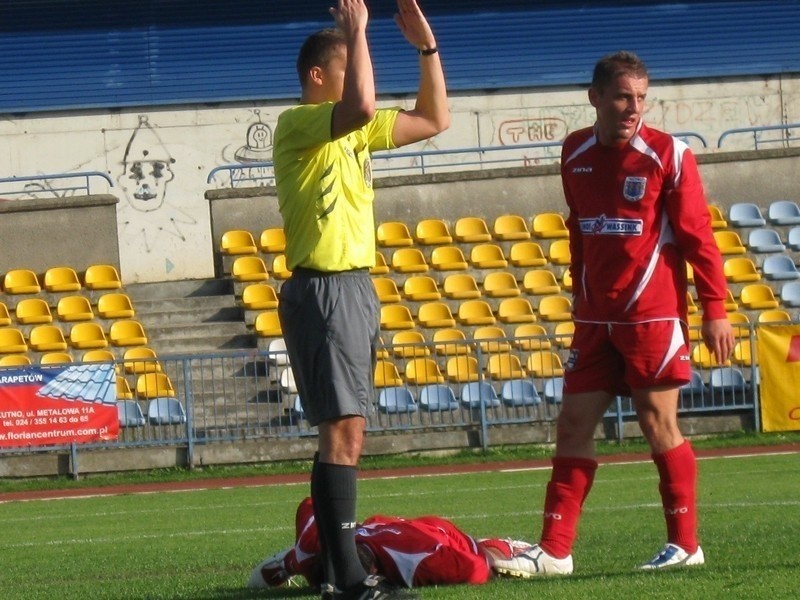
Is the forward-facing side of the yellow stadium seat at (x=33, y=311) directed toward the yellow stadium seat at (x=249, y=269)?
no

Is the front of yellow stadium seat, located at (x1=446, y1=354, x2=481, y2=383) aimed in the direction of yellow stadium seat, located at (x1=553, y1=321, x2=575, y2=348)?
no

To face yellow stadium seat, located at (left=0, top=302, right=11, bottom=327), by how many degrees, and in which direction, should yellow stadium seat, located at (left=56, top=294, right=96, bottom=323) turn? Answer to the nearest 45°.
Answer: approximately 90° to its right

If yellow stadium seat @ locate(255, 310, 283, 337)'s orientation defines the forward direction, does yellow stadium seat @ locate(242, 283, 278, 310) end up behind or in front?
behind

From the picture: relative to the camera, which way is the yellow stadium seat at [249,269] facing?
toward the camera

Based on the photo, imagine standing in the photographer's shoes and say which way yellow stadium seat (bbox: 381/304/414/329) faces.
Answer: facing the viewer

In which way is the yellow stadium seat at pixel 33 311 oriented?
toward the camera

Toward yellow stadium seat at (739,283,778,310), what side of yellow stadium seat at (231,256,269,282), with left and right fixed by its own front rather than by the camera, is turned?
left

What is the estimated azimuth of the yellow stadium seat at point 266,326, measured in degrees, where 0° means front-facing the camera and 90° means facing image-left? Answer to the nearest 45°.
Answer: approximately 315°

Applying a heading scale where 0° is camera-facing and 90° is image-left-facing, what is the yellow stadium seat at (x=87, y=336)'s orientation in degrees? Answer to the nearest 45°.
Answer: approximately 315°

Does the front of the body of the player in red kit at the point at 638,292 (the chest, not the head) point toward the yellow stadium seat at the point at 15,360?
no

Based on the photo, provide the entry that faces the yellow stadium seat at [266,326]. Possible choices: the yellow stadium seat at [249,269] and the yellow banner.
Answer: the yellow stadium seat at [249,269]

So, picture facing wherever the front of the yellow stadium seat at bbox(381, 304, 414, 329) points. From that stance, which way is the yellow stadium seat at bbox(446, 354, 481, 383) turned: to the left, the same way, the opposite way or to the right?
the same way

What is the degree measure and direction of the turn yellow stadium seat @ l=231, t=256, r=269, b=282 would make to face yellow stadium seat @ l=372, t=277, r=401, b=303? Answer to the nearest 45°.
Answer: approximately 45° to its left

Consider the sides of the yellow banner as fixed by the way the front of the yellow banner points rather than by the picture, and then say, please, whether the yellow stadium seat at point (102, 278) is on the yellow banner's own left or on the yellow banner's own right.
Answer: on the yellow banner's own right

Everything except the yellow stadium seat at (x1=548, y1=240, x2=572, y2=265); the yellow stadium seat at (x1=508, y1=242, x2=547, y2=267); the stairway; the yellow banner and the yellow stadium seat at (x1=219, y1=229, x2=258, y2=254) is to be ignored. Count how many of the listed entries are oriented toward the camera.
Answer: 5

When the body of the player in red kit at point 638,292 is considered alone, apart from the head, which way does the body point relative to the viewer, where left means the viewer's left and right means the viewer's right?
facing the viewer and to the left of the viewer

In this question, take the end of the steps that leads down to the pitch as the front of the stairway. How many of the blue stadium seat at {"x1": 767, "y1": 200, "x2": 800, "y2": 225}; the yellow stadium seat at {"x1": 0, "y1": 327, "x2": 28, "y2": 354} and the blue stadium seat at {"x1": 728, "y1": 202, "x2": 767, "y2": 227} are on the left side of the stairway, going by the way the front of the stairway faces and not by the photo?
2

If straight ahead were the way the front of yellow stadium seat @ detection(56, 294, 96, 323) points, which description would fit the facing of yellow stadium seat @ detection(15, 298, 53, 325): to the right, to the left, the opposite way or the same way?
the same way
